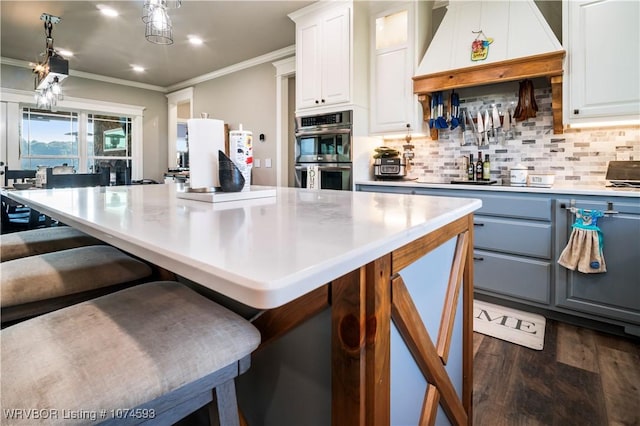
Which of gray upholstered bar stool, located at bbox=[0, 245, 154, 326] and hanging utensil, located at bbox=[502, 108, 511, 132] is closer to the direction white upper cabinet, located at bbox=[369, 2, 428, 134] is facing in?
the gray upholstered bar stool

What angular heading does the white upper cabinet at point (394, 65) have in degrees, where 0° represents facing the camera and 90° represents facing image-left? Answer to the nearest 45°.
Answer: approximately 45°

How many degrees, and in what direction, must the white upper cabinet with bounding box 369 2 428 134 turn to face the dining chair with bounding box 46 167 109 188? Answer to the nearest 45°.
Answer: approximately 45° to its right

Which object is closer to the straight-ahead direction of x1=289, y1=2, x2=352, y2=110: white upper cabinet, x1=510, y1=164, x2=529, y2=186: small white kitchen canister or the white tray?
the white tray

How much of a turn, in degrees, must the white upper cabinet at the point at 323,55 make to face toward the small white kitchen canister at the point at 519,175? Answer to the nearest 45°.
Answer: approximately 90° to its left

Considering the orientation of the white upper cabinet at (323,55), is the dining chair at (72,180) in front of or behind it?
in front

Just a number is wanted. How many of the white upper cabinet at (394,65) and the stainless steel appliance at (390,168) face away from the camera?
0

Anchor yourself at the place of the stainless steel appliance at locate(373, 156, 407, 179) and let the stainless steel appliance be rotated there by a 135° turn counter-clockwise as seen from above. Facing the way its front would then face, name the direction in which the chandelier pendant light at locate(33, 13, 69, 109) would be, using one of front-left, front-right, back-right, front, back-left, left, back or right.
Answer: back-left

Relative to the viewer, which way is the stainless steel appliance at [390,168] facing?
toward the camera

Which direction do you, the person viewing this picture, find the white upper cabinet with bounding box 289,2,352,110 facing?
facing the viewer and to the left of the viewer

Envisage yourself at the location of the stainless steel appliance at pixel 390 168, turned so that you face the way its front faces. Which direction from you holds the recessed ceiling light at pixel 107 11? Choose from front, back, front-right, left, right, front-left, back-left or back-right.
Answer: right

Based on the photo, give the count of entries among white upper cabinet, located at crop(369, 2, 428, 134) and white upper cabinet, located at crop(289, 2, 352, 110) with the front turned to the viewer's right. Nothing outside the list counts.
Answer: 0

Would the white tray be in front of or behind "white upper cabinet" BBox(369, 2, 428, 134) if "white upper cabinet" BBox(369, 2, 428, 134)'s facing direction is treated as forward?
in front
